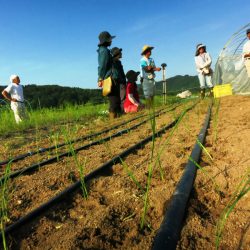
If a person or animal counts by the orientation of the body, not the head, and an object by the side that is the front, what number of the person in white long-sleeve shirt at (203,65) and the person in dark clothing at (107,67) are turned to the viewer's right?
1

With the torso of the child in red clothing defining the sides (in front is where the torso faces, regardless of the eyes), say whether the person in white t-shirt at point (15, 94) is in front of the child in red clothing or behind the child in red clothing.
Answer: behind

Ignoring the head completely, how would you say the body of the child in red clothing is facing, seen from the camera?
to the viewer's right

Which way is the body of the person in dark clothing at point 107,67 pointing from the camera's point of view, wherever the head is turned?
to the viewer's right

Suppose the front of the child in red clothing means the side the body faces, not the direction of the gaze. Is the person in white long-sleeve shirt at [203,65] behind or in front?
in front

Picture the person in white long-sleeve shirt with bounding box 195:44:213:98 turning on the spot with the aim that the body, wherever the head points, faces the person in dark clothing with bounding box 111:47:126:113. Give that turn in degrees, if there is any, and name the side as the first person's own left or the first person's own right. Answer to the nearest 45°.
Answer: approximately 45° to the first person's own right

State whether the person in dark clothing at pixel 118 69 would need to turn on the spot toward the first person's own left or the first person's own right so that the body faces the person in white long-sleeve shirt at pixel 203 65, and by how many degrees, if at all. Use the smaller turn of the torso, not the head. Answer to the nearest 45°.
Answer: approximately 45° to the first person's own left

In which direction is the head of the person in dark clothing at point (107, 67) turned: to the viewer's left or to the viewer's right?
to the viewer's right
